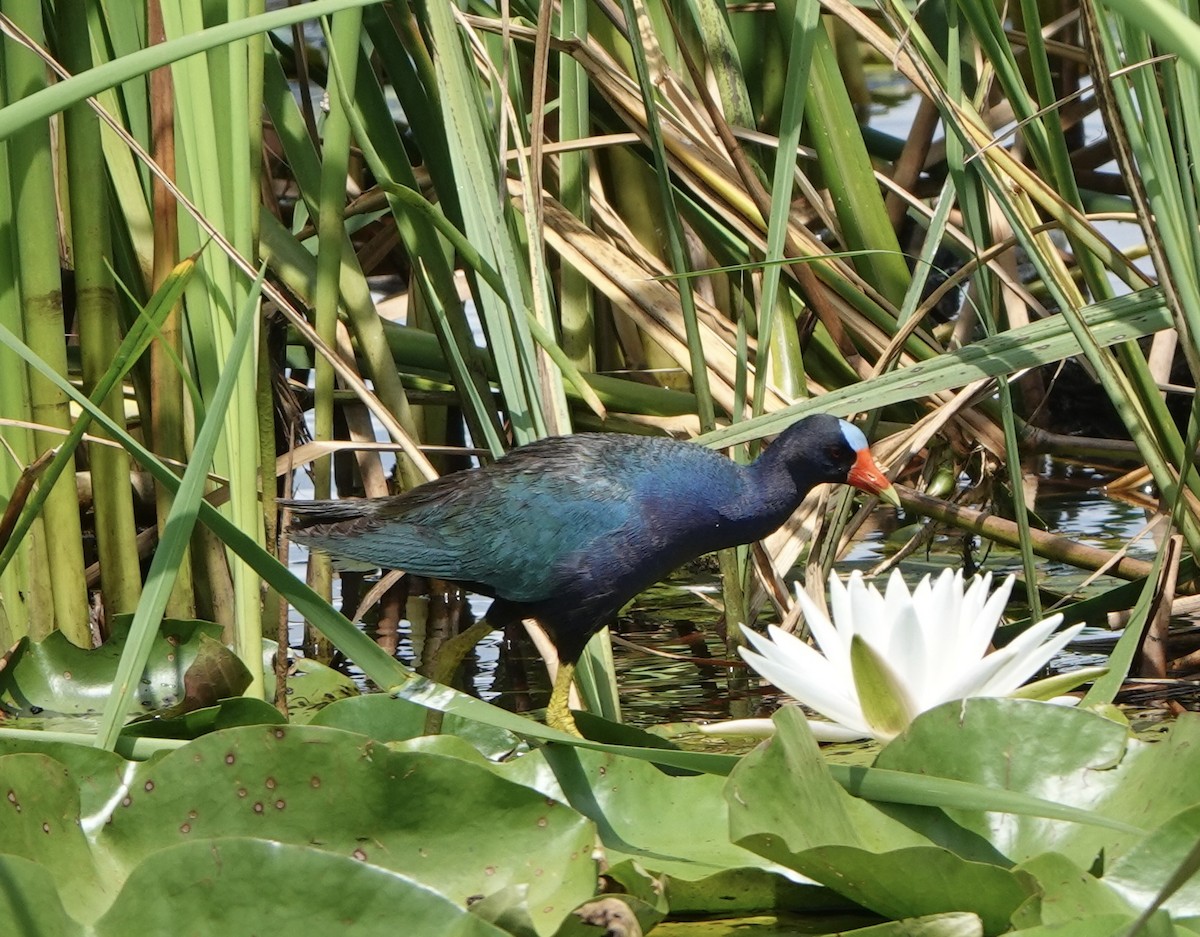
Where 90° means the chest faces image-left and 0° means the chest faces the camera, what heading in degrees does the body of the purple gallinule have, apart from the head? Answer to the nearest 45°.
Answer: approximately 270°

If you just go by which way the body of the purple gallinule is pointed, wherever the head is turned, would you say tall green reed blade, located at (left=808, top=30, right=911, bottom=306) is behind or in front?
in front

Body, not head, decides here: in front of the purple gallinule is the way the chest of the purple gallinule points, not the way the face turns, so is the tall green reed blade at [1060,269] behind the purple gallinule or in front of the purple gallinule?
in front

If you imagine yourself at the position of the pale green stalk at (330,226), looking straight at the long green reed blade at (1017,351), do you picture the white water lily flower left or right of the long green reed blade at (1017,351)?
right
